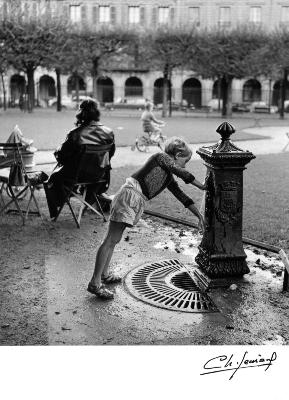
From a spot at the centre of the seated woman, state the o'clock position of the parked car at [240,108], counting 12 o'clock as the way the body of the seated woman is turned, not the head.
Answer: The parked car is roughly at 2 o'clock from the seated woman.

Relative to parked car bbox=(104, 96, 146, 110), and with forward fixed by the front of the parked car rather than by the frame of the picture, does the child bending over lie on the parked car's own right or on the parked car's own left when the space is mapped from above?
on the parked car's own left

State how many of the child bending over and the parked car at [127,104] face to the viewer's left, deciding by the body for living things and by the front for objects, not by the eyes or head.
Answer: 1

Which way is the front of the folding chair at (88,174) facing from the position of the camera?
facing away from the viewer and to the left of the viewer

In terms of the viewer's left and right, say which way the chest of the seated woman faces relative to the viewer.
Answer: facing away from the viewer and to the left of the viewer

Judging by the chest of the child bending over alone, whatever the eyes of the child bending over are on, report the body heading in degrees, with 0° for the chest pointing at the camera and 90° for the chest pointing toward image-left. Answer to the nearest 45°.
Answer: approximately 270°

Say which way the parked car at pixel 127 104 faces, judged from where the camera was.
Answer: facing to the left of the viewer
